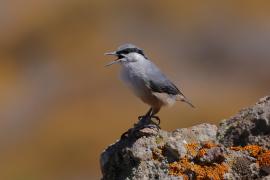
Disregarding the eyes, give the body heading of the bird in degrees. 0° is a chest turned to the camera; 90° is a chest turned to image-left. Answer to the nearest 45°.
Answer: approximately 90°
